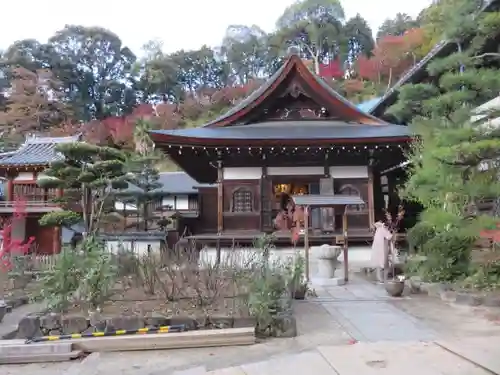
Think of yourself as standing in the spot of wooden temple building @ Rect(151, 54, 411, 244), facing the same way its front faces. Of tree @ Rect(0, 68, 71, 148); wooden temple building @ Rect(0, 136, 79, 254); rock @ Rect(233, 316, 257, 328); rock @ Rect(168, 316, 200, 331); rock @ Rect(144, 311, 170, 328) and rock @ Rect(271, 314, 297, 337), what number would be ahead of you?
4

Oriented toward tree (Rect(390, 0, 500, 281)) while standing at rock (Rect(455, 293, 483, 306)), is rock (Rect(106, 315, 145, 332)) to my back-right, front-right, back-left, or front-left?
back-left

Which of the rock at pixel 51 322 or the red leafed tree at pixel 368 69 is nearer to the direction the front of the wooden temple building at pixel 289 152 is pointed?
the rock

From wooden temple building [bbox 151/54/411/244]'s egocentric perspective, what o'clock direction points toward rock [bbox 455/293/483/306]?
The rock is roughly at 11 o'clock from the wooden temple building.

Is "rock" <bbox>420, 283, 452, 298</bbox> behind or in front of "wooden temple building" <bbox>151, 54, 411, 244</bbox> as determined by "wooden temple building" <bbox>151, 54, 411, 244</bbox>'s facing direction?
in front

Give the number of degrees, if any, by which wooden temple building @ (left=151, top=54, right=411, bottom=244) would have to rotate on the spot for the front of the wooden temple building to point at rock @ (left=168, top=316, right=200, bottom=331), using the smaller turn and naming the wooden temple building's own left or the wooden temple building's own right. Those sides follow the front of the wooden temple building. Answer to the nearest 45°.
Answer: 0° — it already faces it

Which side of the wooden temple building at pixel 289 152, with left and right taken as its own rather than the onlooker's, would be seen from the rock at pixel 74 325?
front

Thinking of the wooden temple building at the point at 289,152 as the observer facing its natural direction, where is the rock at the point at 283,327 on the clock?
The rock is roughly at 12 o'clock from the wooden temple building.

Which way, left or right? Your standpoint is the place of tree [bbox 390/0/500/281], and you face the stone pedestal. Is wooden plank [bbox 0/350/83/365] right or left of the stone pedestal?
left

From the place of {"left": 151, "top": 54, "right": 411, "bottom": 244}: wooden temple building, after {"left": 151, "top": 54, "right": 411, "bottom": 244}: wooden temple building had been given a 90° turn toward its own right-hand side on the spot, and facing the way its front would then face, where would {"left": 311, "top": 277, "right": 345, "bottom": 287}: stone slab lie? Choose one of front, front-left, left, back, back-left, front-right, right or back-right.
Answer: left

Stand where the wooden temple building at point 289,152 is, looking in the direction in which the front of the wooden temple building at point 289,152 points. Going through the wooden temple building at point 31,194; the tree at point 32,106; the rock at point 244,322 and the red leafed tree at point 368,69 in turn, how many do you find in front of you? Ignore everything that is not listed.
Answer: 1

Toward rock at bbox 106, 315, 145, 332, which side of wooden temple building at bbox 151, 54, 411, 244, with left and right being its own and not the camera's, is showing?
front

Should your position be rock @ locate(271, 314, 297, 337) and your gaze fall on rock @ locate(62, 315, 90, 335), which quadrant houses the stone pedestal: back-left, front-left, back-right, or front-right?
back-right

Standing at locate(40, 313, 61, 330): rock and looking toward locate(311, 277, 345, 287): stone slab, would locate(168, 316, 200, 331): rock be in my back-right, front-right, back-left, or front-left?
front-right

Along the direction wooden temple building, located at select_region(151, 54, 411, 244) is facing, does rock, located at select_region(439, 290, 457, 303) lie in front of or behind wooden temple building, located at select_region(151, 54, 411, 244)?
in front

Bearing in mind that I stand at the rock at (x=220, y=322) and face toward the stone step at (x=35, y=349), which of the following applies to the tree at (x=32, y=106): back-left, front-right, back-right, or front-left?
front-right

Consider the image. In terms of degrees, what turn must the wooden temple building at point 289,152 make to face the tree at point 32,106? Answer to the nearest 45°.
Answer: approximately 135° to its right

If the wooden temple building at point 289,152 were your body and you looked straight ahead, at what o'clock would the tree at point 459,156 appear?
The tree is roughly at 11 o'clock from the wooden temple building.

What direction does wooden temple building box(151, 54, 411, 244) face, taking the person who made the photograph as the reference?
facing the viewer
